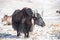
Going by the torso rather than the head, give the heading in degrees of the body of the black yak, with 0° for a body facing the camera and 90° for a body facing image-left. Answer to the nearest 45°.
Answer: approximately 315°
